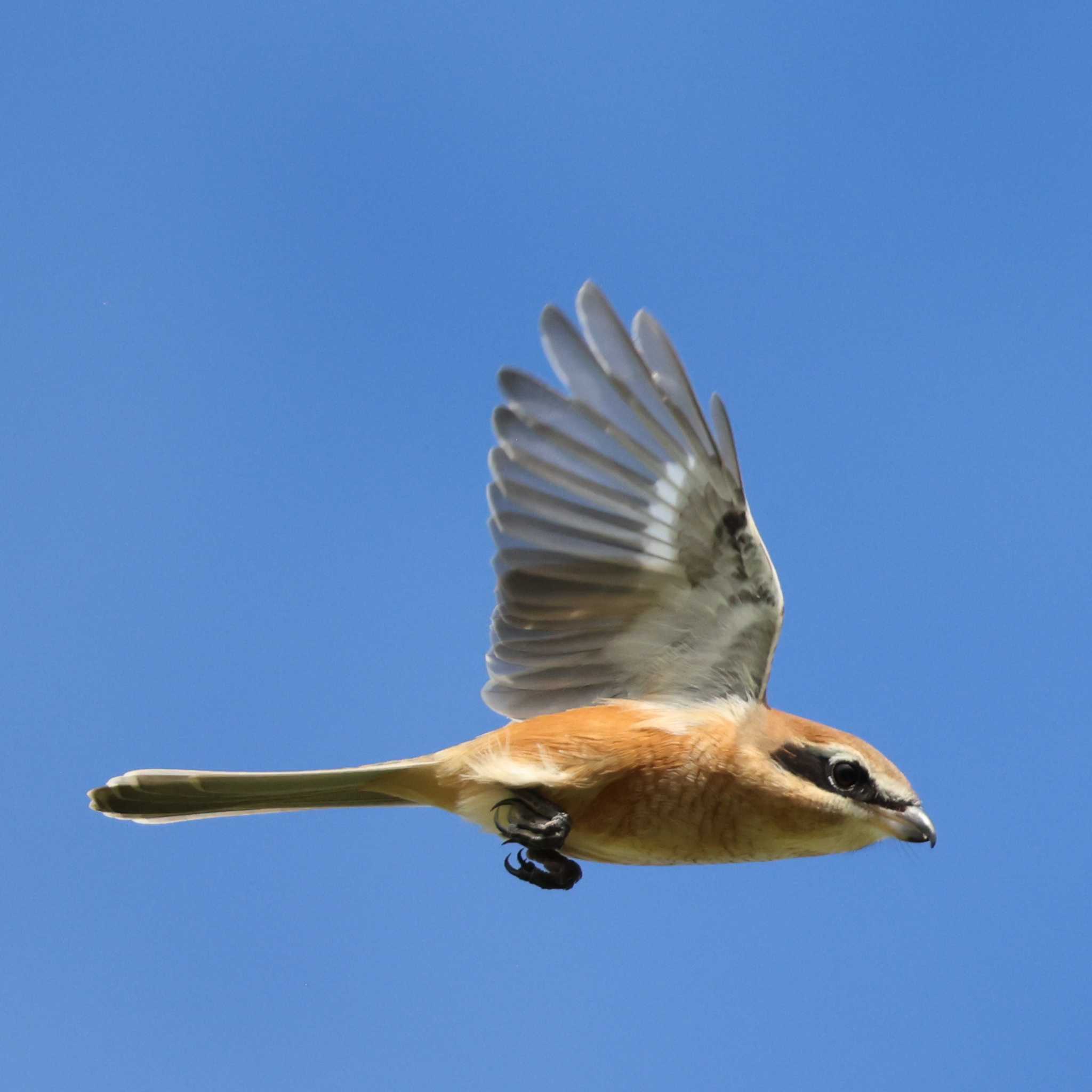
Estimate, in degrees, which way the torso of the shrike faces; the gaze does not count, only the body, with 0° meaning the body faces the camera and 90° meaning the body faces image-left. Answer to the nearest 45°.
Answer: approximately 270°
